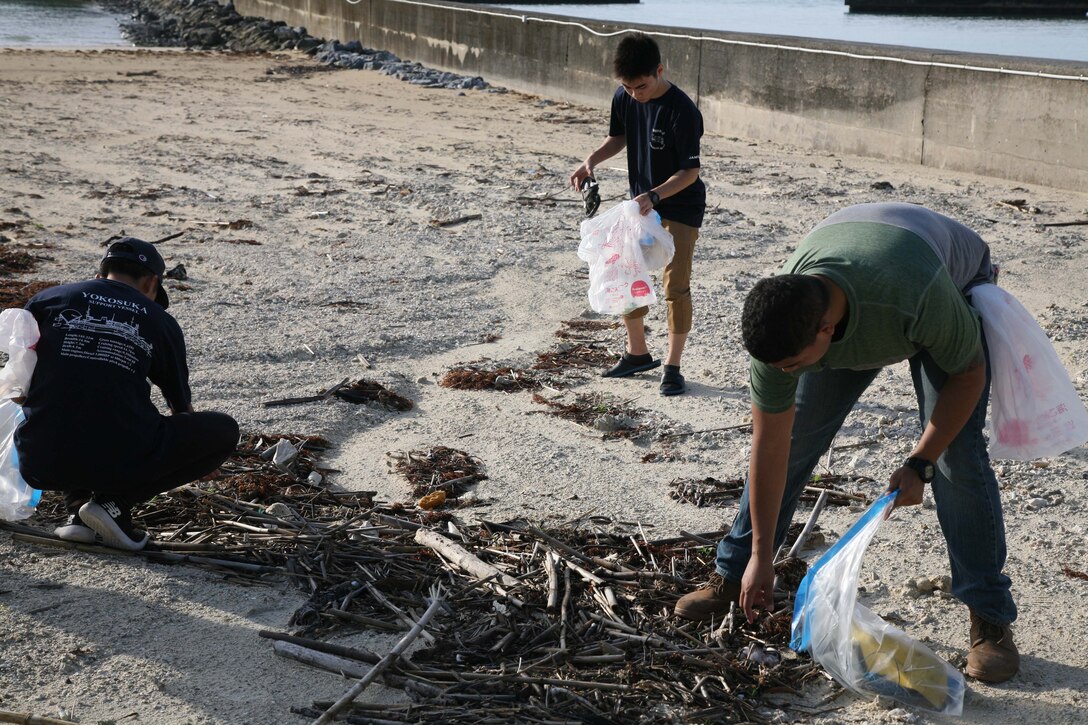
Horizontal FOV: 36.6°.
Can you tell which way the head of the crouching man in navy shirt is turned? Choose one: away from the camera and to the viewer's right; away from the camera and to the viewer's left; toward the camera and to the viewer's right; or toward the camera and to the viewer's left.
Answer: away from the camera and to the viewer's right

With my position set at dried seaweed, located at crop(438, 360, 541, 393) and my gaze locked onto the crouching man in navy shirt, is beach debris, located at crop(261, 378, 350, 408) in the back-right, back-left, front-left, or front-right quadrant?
front-right

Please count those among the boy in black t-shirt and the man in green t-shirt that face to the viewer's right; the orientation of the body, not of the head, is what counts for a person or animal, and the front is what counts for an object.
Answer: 0

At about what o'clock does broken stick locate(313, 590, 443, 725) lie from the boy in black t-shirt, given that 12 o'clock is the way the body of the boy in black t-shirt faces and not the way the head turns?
The broken stick is roughly at 11 o'clock from the boy in black t-shirt.

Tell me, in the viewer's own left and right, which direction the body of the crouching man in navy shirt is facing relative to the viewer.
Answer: facing away from the viewer and to the right of the viewer

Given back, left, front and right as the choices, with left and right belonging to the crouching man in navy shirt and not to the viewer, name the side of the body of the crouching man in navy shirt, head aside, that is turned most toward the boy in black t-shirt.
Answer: front

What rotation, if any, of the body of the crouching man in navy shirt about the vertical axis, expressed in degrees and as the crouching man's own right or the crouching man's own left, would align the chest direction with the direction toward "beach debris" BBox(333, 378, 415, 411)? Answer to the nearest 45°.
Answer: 0° — they already face it

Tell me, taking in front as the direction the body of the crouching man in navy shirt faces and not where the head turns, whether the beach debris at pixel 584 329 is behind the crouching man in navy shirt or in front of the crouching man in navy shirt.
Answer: in front

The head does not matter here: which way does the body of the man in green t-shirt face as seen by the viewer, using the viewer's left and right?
facing the viewer and to the left of the viewer
